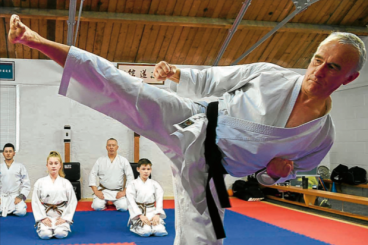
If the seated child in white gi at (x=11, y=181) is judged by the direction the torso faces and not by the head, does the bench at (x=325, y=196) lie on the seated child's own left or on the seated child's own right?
on the seated child's own left

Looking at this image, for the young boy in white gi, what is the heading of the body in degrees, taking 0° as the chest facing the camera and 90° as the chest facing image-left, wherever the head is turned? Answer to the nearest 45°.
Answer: approximately 0°

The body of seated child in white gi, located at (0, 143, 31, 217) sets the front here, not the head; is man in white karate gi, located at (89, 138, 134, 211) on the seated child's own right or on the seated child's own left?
on the seated child's own left

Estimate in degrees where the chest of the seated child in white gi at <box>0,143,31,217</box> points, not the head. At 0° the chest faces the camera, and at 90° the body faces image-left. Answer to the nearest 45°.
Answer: approximately 0°
